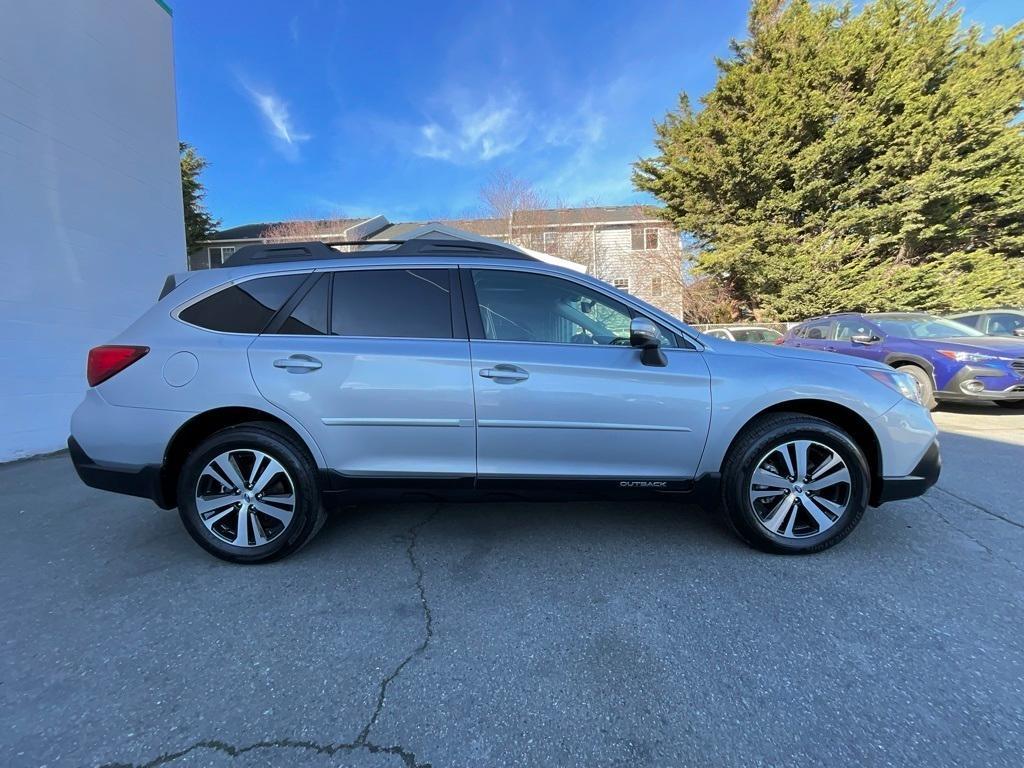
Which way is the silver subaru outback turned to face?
to the viewer's right

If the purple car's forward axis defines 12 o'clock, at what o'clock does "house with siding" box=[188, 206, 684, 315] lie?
The house with siding is roughly at 6 o'clock from the purple car.

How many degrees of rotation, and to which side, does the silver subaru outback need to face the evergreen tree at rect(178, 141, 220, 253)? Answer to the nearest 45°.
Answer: approximately 135° to its left

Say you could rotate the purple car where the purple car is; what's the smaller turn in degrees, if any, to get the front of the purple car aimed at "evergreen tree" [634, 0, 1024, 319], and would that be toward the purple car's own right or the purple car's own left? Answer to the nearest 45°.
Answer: approximately 135° to the purple car's own left

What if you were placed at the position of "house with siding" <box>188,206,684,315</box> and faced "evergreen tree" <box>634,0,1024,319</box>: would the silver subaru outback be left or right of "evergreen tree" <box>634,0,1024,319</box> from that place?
right

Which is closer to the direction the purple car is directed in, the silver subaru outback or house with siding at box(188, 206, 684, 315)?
the silver subaru outback

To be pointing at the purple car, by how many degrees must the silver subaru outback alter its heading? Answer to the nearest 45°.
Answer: approximately 45° to its left

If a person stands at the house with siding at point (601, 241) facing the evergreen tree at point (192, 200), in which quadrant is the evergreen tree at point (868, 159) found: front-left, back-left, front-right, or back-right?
back-left

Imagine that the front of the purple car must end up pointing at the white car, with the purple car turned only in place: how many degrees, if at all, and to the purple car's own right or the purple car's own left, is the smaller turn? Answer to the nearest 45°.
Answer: approximately 180°

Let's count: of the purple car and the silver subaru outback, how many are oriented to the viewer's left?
0

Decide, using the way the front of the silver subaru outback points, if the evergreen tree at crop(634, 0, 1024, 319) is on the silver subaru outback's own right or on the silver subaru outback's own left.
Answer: on the silver subaru outback's own left
